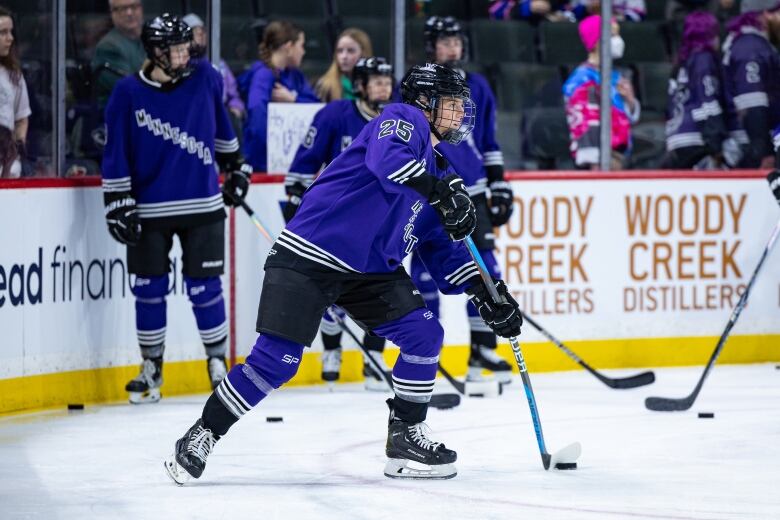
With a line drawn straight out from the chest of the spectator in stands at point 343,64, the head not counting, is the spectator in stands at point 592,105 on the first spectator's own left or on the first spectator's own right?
on the first spectator's own left

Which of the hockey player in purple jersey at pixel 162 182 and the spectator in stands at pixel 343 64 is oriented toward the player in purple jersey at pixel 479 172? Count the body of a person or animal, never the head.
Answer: the spectator in stands

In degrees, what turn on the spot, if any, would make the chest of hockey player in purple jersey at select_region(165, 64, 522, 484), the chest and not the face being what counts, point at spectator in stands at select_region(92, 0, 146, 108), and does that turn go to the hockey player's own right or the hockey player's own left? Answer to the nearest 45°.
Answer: approximately 135° to the hockey player's own left

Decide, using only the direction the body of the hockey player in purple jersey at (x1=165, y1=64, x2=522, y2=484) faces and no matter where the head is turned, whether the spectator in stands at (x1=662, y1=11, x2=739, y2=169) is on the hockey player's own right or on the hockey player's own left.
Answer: on the hockey player's own left

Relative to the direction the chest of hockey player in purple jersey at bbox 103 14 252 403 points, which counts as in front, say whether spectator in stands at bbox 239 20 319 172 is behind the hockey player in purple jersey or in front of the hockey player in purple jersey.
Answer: behind

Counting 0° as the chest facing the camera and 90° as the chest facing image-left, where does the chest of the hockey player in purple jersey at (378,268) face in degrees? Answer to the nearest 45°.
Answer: approximately 270°

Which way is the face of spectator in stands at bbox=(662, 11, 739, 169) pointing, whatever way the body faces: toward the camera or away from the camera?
away from the camera
